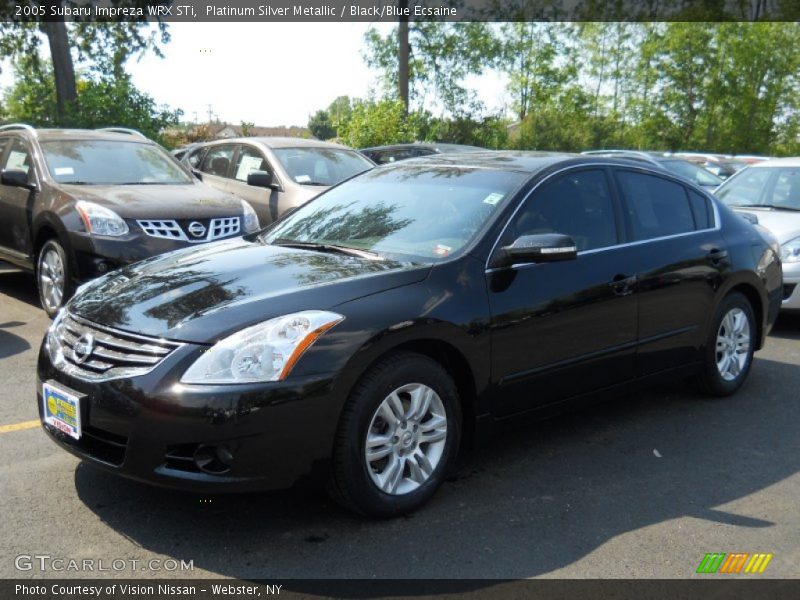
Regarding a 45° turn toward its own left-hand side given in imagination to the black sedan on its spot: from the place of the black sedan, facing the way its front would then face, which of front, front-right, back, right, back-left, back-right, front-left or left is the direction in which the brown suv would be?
back-right

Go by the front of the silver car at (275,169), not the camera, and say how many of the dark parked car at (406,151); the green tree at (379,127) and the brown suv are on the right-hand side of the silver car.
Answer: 1

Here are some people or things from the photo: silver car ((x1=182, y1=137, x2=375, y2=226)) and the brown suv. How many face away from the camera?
0

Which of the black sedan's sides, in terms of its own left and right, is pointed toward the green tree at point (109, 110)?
right

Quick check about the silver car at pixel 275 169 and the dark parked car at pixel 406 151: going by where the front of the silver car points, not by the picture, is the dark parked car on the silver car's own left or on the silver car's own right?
on the silver car's own left

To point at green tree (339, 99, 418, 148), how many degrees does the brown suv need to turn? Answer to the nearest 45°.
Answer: approximately 90° to its left

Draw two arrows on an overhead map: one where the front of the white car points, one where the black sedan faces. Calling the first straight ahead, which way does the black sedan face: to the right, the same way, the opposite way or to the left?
to the right

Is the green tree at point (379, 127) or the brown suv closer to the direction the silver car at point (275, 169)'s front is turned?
the brown suv

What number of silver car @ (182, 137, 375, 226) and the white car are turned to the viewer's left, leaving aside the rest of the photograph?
0

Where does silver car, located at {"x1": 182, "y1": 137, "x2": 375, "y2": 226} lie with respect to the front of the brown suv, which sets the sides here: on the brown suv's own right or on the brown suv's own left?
on the brown suv's own left

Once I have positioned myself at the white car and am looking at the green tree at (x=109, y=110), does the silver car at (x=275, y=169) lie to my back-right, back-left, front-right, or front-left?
front-left

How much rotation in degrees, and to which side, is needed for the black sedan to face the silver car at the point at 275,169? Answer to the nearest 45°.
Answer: approximately 135° to its right

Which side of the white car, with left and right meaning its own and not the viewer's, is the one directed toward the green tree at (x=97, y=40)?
right

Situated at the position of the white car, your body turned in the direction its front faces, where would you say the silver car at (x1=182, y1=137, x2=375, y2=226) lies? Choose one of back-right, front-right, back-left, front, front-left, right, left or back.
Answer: back-right
